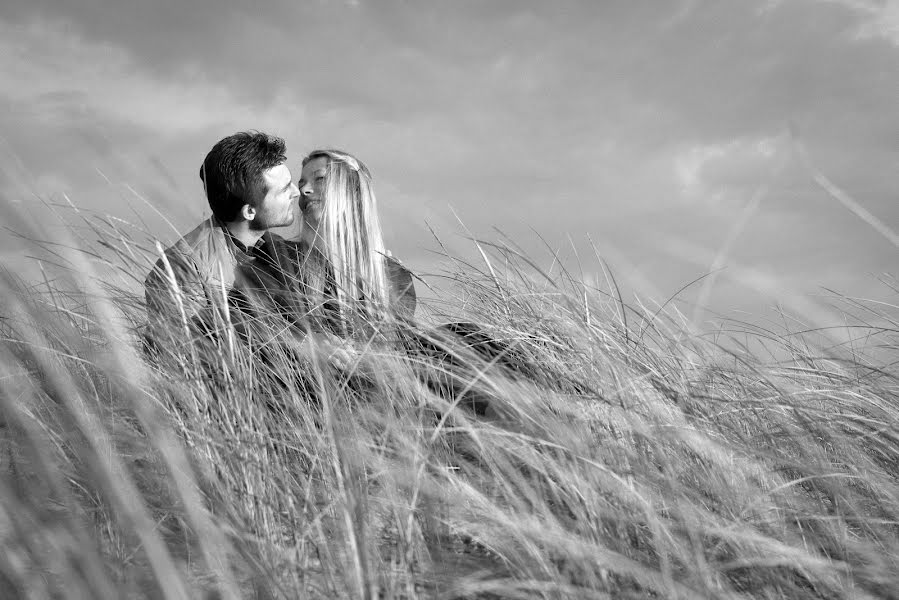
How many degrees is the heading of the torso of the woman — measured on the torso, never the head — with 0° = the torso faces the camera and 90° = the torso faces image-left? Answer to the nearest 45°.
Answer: approximately 45°
